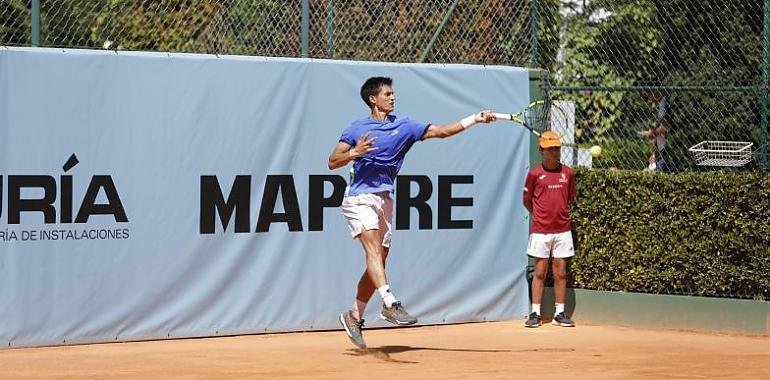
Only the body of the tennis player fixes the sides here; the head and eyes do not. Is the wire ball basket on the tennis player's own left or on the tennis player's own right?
on the tennis player's own left

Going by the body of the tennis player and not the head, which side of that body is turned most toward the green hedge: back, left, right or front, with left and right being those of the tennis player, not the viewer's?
left

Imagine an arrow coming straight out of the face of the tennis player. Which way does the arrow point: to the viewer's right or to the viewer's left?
to the viewer's right
